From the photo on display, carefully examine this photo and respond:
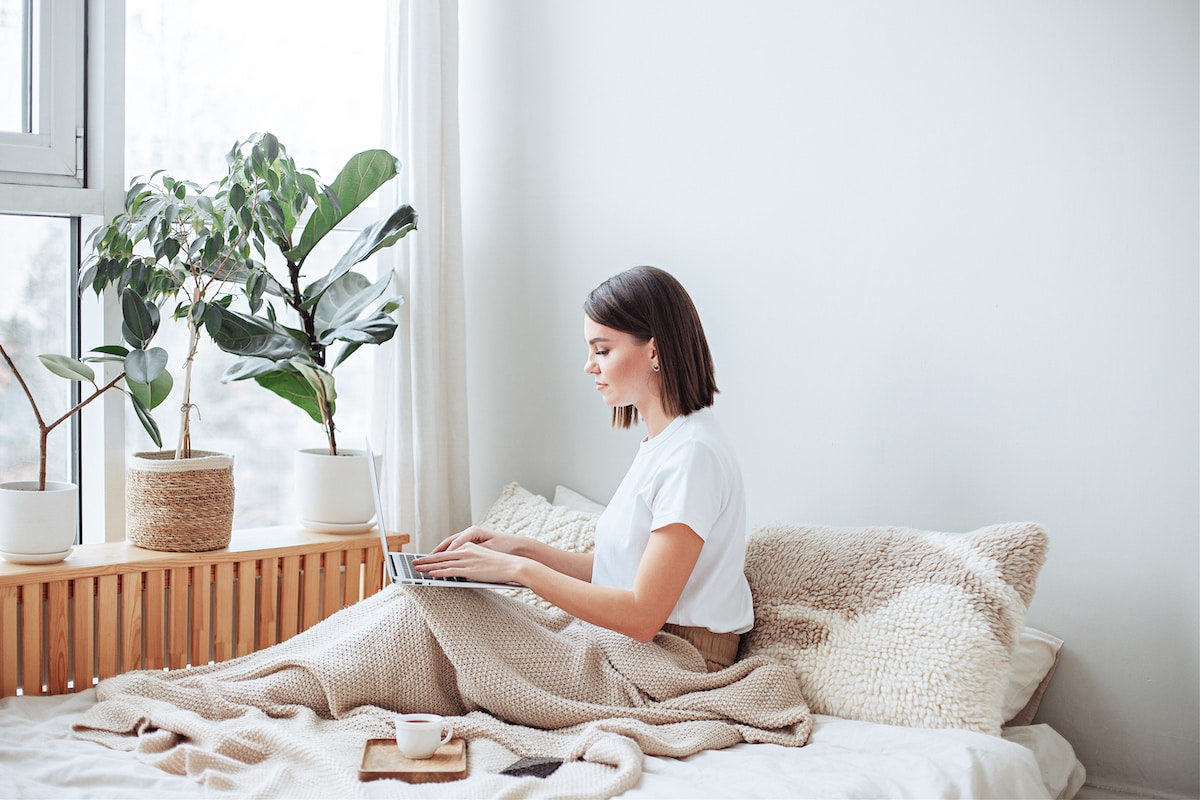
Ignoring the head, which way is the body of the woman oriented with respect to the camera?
to the viewer's left

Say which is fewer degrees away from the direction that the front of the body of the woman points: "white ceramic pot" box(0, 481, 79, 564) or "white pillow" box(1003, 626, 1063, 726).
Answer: the white ceramic pot

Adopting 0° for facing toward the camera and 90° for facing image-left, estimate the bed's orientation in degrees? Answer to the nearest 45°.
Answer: approximately 90°

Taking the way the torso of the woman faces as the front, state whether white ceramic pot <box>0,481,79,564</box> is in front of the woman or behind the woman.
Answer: in front

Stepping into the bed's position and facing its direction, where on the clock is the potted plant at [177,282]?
The potted plant is roughly at 1 o'clock from the bed.

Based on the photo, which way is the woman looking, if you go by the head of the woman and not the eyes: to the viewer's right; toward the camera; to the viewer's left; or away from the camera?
to the viewer's left

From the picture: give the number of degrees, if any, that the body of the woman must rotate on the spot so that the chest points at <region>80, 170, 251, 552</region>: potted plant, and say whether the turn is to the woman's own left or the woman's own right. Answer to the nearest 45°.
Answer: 0° — they already face it
